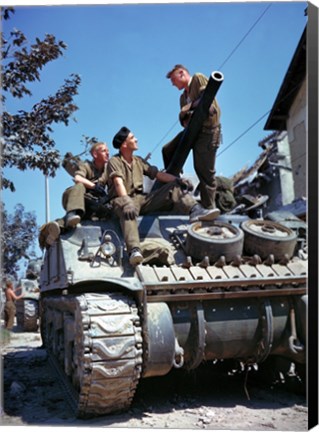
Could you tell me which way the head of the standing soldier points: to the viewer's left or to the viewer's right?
to the viewer's left

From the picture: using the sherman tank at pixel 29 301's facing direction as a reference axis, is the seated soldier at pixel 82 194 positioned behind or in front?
in front

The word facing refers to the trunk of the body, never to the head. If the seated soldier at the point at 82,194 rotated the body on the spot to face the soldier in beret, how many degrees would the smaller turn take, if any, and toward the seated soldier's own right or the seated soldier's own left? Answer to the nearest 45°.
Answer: approximately 45° to the seated soldier's own left

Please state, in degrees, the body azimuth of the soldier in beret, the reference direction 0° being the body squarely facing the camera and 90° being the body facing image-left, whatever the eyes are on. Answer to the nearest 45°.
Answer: approximately 315°

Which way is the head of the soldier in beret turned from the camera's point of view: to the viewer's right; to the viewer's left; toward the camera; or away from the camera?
to the viewer's right

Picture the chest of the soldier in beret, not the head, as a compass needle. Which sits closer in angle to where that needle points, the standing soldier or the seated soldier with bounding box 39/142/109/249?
the standing soldier
